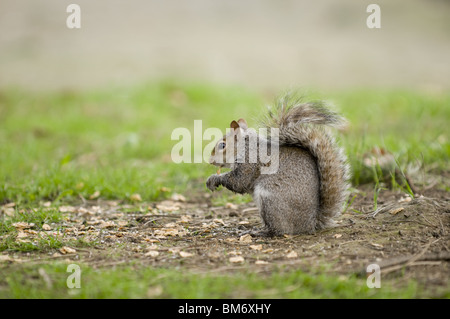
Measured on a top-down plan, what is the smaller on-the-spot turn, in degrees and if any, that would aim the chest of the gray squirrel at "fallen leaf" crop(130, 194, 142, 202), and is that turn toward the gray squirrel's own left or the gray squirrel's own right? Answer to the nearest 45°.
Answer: approximately 45° to the gray squirrel's own right

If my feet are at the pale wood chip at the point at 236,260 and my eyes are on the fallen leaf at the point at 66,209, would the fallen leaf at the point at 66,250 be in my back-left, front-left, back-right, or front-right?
front-left

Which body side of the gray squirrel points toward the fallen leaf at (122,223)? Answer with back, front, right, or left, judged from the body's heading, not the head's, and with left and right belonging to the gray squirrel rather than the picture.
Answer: front

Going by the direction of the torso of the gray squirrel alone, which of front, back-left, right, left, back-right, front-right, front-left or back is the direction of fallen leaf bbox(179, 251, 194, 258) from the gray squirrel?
front-left

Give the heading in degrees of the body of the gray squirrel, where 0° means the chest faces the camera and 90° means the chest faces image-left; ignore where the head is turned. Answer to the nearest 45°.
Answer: approximately 90°

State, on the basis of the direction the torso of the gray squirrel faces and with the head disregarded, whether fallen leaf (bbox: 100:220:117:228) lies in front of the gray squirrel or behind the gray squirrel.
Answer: in front

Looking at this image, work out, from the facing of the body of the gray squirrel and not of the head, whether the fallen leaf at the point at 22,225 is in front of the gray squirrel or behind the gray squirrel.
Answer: in front

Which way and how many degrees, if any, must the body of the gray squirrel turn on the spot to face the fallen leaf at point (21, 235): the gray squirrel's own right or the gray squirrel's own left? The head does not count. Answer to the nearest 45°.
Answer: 0° — it already faces it

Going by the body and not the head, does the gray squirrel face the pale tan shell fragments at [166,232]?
yes
